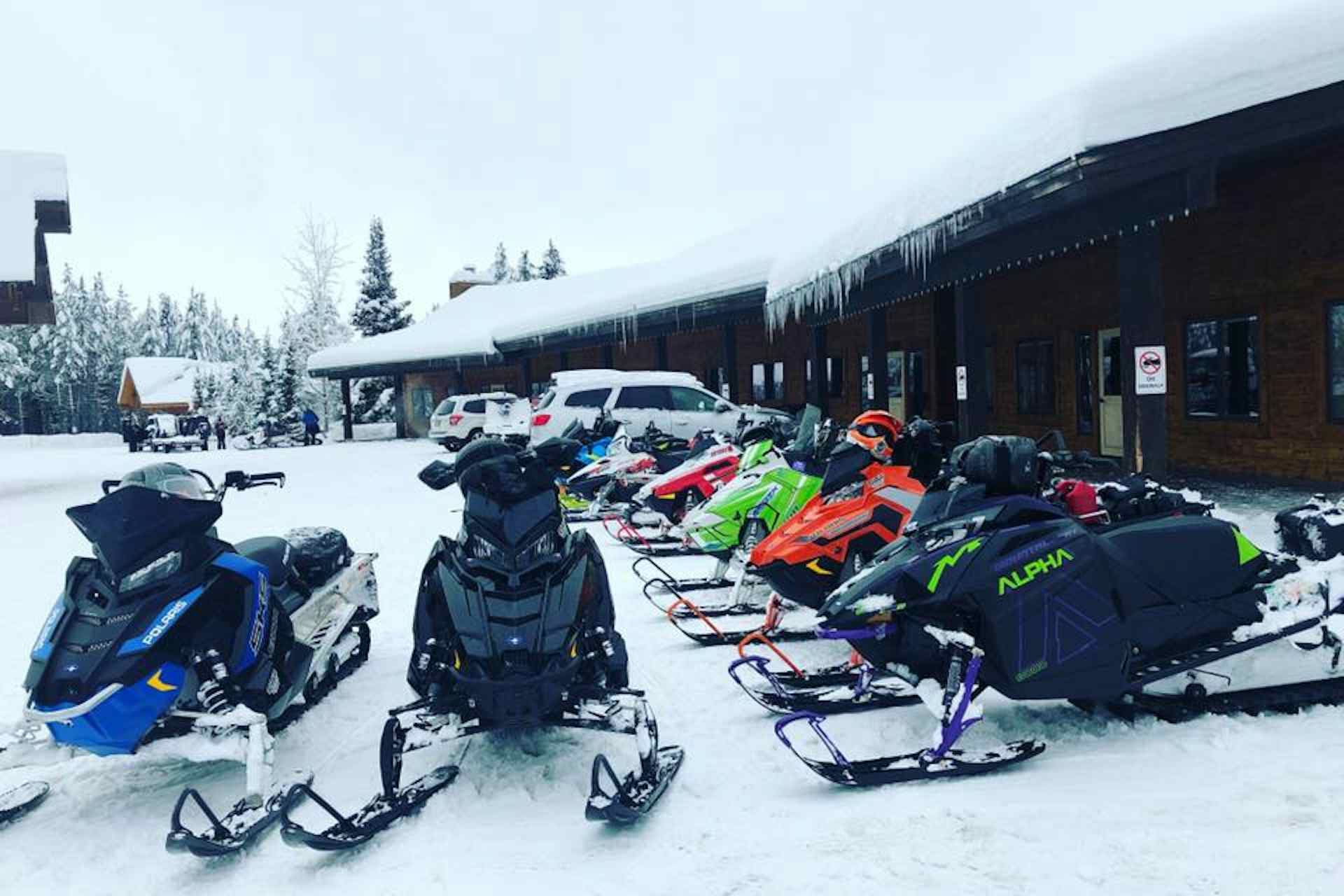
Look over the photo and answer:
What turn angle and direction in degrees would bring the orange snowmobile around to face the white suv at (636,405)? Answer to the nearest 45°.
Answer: approximately 135° to its right

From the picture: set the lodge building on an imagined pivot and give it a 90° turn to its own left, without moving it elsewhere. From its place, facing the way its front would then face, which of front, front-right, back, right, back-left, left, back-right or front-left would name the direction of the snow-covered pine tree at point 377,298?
back

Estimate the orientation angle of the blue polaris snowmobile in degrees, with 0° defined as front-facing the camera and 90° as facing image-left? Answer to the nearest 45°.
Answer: approximately 45°

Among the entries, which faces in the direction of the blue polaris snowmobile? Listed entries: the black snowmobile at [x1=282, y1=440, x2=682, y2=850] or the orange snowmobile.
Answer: the orange snowmobile

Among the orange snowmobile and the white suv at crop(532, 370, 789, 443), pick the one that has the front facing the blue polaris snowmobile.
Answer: the orange snowmobile

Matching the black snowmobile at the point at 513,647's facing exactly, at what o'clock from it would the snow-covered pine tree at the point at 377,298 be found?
The snow-covered pine tree is roughly at 6 o'clock from the black snowmobile.

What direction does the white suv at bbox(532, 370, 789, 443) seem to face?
to the viewer's right

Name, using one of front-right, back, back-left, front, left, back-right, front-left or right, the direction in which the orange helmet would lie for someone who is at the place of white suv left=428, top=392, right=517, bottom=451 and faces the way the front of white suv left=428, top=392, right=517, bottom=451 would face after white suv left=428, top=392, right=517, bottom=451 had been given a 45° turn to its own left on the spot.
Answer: back

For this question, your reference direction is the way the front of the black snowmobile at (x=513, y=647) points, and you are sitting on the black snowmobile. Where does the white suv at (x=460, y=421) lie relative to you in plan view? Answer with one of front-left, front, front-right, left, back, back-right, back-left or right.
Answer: back

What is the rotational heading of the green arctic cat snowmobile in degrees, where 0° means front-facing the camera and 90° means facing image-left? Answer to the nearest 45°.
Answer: approximately 45°
